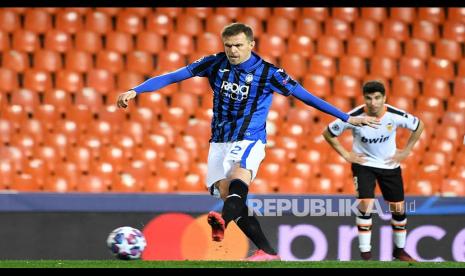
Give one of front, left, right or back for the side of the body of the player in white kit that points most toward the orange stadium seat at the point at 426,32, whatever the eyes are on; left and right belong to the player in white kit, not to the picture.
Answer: back

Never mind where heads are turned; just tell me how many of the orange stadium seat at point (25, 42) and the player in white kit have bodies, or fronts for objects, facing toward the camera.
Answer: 2

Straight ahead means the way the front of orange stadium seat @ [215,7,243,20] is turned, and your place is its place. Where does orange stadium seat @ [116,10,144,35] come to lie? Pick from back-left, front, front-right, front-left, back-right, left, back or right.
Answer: right

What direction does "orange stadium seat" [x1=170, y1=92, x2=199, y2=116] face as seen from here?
toward the camera

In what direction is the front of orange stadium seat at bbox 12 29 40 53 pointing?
toward the camera

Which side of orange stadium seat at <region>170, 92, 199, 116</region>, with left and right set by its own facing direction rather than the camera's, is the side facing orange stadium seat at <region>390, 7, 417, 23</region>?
left

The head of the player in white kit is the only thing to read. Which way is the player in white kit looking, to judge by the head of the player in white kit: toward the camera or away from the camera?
toward the camera

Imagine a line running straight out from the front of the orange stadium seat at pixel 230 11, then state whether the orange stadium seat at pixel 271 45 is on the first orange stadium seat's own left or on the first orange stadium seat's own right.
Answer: on the first orange stadium seat's own left

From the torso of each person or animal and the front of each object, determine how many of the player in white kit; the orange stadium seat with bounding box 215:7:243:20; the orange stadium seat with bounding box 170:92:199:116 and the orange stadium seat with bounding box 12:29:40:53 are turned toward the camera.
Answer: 4

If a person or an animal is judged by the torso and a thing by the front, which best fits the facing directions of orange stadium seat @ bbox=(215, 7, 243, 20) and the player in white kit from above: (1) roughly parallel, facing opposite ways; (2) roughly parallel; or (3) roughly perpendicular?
roughly parallel

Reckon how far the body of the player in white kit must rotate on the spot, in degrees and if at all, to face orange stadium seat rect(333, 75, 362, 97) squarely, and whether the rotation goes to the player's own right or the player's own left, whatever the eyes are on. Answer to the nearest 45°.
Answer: approximately 180°

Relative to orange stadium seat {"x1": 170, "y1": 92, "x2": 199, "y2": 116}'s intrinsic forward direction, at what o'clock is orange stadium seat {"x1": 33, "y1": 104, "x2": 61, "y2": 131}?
orange stadium seat {"x1": 33, "y1": 104, "x2": 61, "y2": 131} is roughly at 3 o'clock from orange stadium seat {"x1": 170, "y1": 92, "x2": 199, "y2": 116}.

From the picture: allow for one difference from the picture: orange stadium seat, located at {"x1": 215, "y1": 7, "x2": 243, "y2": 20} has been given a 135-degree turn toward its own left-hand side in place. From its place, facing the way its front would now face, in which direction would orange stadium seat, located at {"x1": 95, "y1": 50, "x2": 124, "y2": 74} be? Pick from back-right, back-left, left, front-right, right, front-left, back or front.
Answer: back-left

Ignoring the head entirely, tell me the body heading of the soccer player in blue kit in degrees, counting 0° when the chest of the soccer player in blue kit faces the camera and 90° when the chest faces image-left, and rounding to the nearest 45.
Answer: approximately 45°
